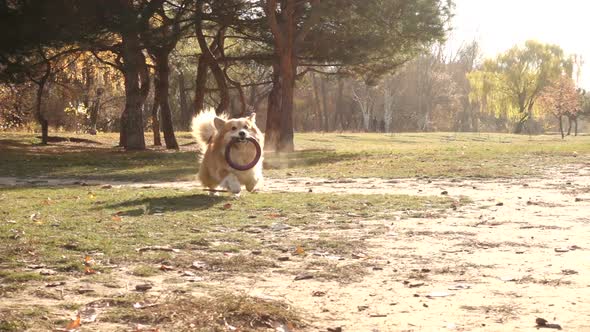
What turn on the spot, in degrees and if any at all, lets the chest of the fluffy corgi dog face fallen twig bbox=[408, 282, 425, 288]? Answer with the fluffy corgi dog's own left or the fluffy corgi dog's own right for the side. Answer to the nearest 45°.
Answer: approximately 45° to the fluffy corgi dog's own right

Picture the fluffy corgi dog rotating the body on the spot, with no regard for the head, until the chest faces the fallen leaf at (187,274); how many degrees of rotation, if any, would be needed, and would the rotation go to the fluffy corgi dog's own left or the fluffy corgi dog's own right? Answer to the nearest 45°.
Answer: approximately 45° to the fluffy corgi dog's own right

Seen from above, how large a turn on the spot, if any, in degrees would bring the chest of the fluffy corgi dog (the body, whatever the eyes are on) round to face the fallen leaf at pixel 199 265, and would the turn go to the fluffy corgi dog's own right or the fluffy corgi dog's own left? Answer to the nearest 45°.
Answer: approximately 45° to the fluffy corgi dog's own right

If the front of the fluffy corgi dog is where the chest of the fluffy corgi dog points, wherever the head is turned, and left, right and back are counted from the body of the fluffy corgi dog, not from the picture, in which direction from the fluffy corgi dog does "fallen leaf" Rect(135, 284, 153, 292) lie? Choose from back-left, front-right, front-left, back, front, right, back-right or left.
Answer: front-right

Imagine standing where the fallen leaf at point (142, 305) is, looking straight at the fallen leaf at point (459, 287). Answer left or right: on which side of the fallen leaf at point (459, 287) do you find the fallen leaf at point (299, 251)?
left

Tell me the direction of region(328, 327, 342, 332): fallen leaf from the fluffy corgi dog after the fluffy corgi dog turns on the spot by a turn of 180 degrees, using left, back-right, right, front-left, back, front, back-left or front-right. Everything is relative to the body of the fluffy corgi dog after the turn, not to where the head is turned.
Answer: back-left

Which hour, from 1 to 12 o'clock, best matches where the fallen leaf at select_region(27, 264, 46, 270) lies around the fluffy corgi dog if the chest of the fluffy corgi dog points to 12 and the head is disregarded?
The fallen leaf is roughly at 2 o'clock from the fluffy corgi dog.

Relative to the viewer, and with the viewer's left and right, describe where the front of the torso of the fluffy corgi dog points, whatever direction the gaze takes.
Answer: facing the viewer and to the right of the viewer

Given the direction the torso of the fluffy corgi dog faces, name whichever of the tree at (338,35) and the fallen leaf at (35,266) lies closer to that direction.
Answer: the fallen leaf

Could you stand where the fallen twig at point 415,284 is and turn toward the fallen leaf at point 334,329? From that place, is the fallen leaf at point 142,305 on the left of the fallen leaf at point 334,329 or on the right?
right

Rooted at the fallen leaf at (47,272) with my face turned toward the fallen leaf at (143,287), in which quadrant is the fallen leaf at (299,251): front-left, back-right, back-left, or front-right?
front-left

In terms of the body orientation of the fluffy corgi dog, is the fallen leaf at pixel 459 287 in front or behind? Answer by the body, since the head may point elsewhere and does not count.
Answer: in front

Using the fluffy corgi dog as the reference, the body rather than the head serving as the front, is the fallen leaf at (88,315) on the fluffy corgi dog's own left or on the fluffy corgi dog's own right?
on the fluffy corgi dog's own right

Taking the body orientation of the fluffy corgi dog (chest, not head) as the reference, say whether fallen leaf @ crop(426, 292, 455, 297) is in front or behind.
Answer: in front

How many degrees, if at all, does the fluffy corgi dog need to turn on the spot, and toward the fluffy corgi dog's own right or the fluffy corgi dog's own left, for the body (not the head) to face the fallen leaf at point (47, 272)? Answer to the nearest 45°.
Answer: approximately 45° to the fluffy corgi dog's own right

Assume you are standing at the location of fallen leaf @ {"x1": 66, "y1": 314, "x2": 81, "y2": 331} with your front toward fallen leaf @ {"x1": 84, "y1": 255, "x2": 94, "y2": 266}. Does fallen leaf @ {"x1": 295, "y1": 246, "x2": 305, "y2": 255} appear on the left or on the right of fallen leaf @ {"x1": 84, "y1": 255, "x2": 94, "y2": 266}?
right
